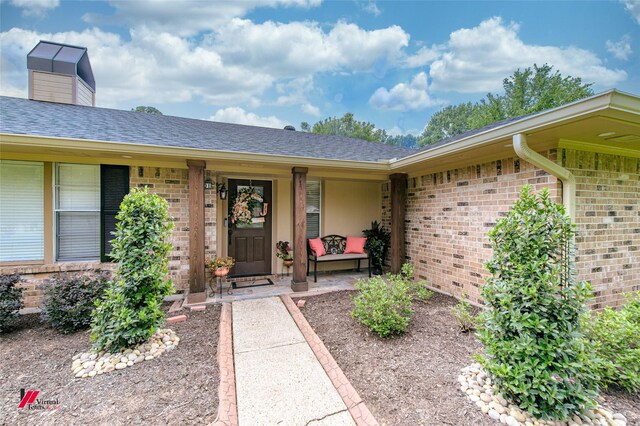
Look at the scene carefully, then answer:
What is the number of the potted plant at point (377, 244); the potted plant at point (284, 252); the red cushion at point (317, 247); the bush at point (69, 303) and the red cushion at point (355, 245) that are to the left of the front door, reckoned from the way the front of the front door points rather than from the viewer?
4

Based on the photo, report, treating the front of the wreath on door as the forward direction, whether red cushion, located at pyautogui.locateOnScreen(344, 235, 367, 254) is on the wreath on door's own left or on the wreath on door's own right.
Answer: on the wreath on door's own left

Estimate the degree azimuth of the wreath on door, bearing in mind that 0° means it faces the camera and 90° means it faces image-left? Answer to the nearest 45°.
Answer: approximately 0°

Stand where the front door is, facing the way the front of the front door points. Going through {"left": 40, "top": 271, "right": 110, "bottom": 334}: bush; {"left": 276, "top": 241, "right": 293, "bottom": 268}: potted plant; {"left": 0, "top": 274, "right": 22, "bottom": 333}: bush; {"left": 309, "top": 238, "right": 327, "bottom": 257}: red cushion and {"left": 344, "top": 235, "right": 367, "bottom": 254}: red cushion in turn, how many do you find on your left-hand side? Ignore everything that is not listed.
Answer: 3

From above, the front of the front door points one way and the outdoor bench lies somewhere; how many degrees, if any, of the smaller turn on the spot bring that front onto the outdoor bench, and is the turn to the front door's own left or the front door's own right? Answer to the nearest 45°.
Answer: approximately 90° to the front door's own left

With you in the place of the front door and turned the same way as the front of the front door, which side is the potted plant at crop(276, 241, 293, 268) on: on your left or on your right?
on your left

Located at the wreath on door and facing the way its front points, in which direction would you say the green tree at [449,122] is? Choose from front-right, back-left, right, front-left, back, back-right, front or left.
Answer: back-left

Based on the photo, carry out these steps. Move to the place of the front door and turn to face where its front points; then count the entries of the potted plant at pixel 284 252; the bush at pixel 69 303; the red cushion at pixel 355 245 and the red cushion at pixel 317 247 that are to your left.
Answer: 3

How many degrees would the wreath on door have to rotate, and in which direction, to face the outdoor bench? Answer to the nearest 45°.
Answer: approximately 90° to its left

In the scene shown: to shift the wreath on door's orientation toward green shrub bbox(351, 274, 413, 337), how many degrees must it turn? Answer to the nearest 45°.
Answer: approximately 45° to its left

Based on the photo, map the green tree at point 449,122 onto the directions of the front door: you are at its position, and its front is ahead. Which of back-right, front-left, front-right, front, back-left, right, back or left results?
back-left

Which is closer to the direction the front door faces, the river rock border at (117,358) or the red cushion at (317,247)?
the river rock border

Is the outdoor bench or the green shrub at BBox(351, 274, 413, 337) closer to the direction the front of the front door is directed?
the green shrub
